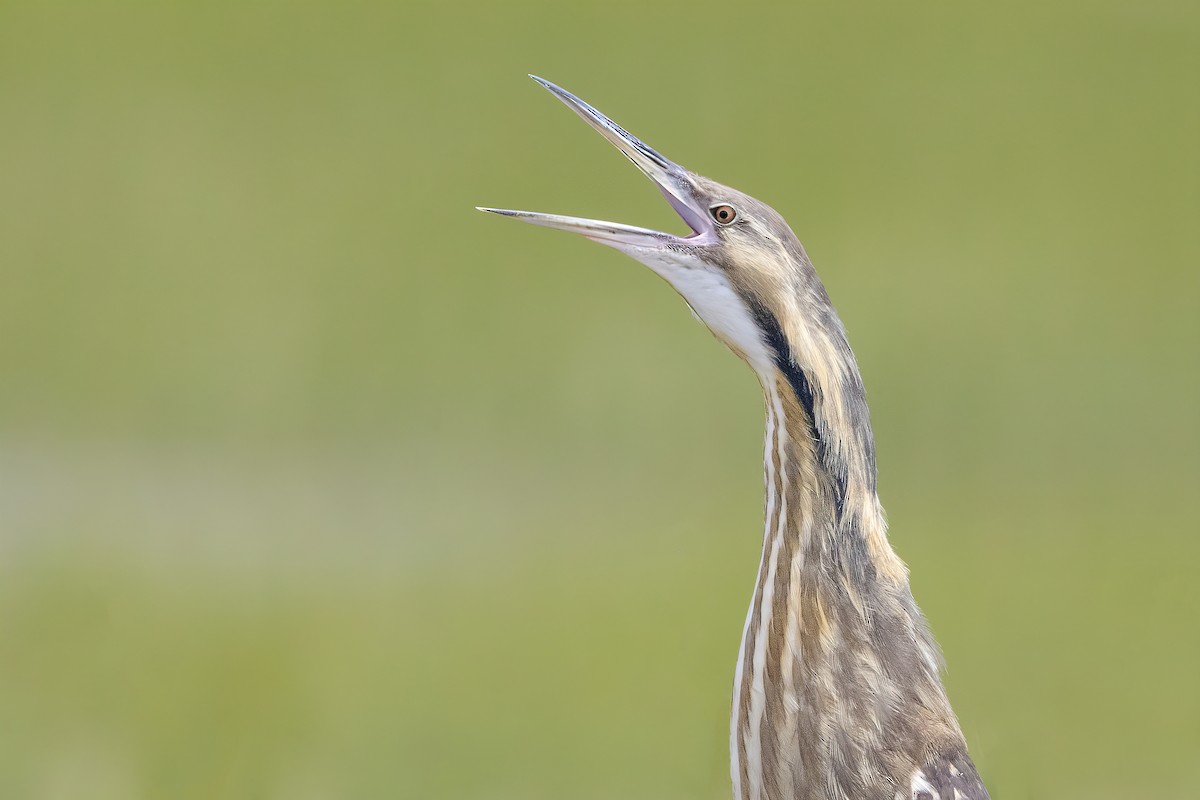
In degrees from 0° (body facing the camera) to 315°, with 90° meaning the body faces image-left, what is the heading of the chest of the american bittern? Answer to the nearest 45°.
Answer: approximately 90°
